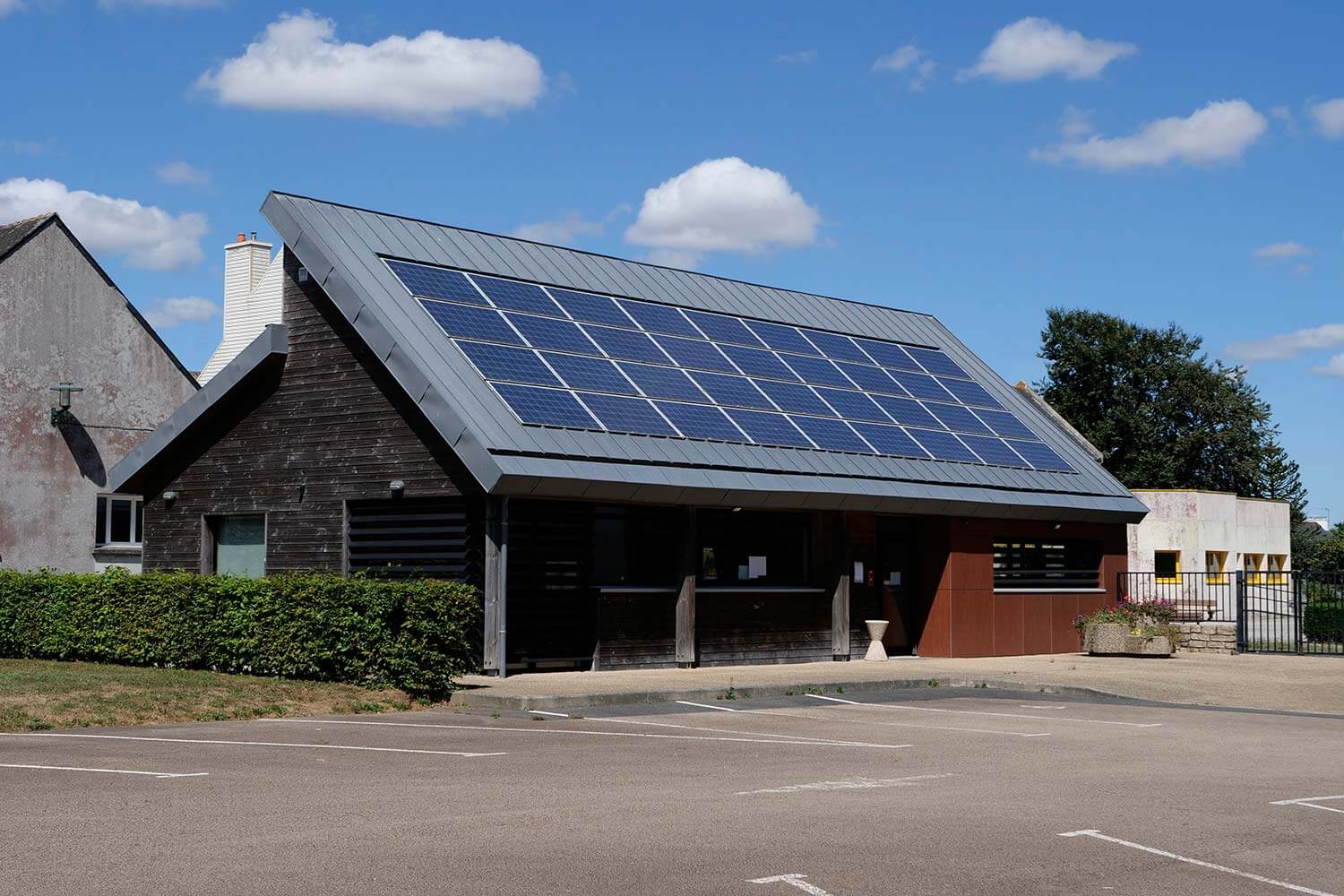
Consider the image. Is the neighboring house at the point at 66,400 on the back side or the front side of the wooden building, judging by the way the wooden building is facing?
on the back side

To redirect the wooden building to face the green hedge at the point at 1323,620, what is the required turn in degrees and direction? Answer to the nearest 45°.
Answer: approximately 90° to its left

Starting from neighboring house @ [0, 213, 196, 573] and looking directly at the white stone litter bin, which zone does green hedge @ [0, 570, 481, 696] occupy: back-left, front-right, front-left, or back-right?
front-right

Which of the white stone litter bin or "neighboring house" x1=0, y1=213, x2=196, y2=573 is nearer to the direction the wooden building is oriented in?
the white stone litter bin

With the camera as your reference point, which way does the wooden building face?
facing the viewer and to the right of the viewer

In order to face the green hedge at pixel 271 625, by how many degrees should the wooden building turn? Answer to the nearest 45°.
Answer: approximately 90° to its right

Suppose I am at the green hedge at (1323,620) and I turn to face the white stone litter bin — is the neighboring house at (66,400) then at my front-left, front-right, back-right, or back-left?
front-right
